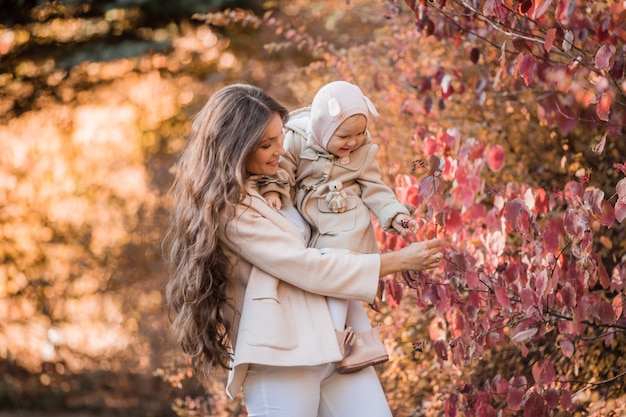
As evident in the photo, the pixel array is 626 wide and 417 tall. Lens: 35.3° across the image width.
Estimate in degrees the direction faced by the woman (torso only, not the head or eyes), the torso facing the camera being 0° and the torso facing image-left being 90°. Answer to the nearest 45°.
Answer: approximately 270°
